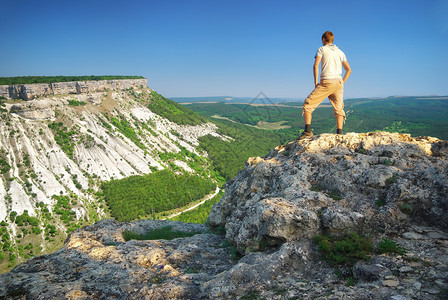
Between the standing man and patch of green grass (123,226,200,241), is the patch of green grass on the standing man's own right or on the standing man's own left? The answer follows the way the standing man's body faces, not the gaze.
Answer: on the standing man's own left

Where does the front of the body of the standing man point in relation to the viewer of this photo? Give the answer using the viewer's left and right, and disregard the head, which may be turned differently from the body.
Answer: facing away from the viewer and to the left of the viewer

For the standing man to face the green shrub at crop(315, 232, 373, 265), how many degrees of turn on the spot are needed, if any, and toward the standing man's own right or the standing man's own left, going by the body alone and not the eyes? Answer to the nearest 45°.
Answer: approximately 135° to the standing man's own left

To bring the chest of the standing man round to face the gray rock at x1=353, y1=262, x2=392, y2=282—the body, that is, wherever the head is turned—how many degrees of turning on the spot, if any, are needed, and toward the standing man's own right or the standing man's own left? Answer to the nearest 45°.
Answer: approximately 135° to the standing man's own left

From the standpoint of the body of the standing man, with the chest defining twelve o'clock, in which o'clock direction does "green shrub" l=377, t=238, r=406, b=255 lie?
The green shrub is roughly at 7 o'clock from the standing man.
